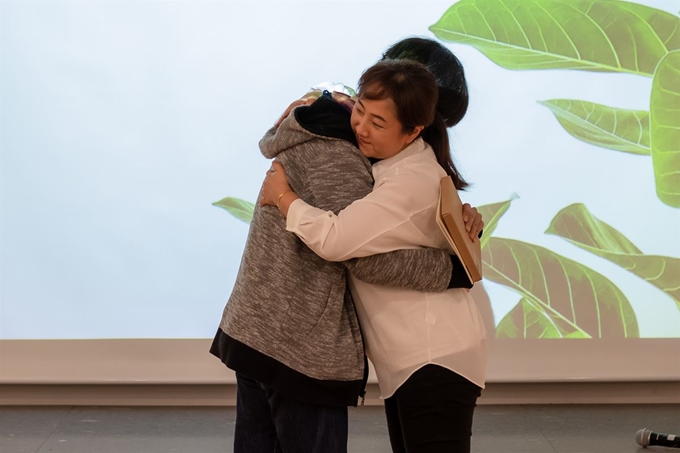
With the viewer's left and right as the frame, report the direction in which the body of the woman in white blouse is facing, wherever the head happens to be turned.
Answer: facing to the left of the viewer
